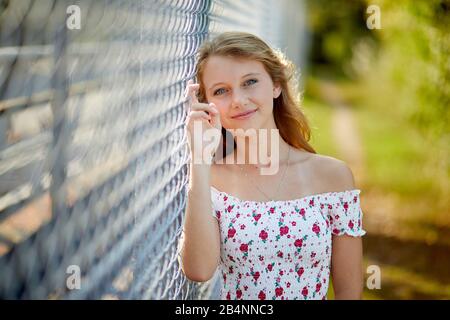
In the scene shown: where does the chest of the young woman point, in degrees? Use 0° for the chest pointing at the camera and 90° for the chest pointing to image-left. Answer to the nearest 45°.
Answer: approximately 0°
